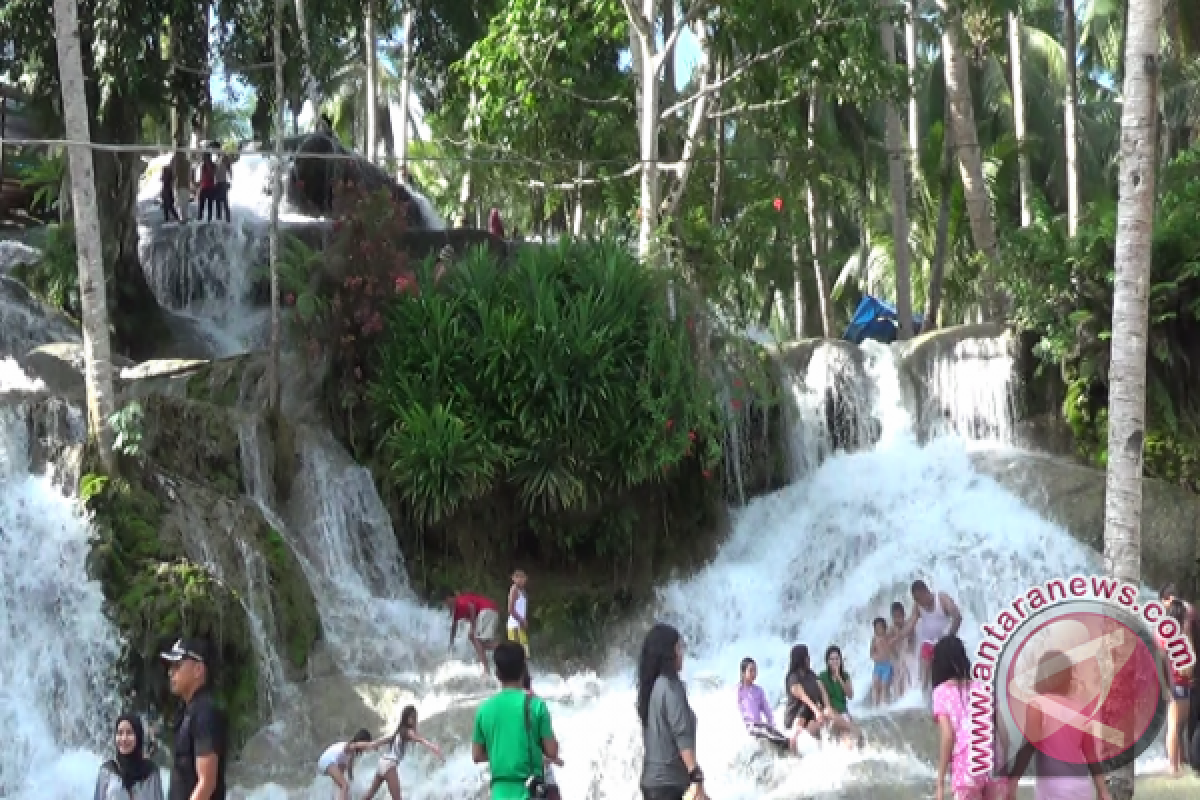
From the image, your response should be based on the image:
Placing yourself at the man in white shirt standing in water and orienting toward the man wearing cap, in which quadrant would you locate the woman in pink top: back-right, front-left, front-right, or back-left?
front-left

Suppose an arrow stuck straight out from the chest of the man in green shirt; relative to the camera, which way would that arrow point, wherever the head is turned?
away from the camera

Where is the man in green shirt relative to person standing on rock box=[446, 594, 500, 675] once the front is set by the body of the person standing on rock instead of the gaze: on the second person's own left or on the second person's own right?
on the second person's own left

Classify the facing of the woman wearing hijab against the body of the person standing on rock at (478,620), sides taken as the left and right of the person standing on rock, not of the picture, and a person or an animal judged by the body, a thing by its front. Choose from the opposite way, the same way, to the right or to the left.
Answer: to the left

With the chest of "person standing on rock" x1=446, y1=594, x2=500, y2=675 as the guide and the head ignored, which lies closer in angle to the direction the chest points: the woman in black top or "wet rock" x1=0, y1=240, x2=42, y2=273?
the wet rock

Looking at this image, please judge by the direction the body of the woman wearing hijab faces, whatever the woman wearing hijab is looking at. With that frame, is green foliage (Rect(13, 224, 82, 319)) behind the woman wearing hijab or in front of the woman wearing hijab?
behind

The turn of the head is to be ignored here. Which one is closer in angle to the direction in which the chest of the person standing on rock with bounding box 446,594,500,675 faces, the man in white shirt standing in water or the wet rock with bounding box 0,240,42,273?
the wet rock

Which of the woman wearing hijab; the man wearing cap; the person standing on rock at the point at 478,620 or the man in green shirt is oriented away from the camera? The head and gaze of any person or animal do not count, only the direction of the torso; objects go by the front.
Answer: the man in green shirt

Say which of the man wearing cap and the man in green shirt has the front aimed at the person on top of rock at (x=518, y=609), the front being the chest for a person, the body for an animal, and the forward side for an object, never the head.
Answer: the man in green shirt

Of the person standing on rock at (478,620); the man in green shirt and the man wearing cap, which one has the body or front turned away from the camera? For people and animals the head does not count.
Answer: the man in green shirt

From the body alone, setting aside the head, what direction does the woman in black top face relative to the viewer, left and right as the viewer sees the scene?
facing the viewer and to the right of the viewer

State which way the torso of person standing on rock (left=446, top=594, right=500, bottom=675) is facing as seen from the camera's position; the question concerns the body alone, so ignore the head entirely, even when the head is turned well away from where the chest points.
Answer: to the viewer's left

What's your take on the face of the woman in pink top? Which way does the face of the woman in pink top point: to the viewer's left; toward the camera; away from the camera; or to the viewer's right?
away from the camera

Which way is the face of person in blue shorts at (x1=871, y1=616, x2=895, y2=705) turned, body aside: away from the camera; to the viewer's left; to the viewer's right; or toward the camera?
toward the camera

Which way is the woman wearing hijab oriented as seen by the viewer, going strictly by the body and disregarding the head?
toward the camera

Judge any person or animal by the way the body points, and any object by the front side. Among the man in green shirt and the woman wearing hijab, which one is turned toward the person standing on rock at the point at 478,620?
the man in green shirt
